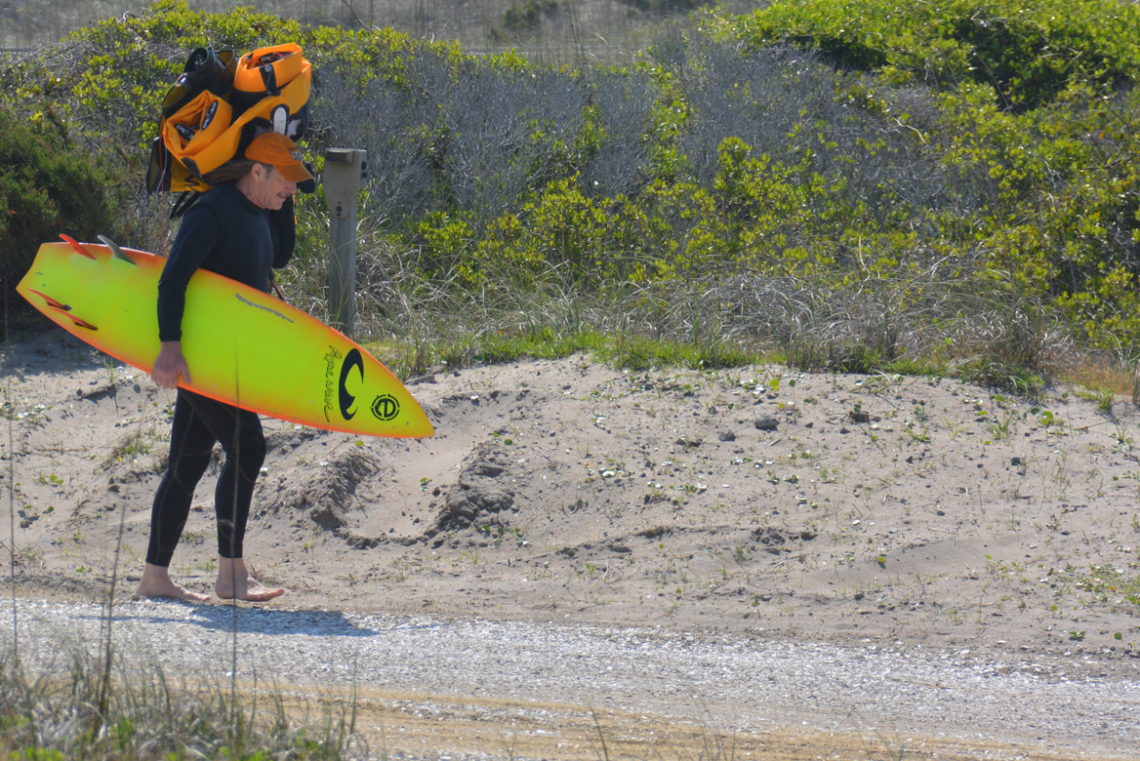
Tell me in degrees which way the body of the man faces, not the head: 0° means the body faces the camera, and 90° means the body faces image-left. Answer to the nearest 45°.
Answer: approximately 270°
